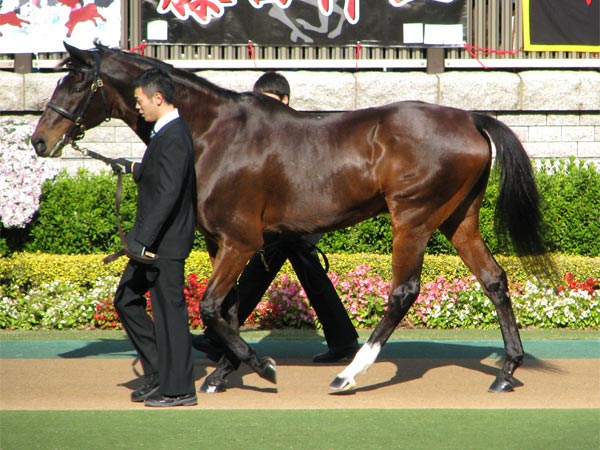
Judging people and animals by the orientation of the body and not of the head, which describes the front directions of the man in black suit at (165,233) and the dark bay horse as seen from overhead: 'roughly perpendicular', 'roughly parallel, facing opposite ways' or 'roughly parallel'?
roughly parallel

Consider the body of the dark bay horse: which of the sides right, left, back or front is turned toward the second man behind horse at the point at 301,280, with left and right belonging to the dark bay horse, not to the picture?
right

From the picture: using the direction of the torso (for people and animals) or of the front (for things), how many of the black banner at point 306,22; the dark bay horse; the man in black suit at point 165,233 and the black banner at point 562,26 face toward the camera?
2

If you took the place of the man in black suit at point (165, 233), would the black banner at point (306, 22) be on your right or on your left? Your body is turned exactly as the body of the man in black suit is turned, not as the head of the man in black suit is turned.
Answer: on your right

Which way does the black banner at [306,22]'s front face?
toward the camera

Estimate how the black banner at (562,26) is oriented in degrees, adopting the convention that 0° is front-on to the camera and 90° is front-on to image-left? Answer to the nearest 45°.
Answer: approximately 0°

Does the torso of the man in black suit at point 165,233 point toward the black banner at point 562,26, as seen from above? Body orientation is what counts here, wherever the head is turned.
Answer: no

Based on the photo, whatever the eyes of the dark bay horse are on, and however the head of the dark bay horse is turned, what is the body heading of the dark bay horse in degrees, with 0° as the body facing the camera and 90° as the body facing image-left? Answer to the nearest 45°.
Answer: approximately 90°

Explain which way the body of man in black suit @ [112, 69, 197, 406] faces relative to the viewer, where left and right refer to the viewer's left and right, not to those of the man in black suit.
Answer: facing to the left of the viewer

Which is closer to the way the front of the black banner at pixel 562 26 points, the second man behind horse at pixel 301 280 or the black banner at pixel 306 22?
the second man behind horse

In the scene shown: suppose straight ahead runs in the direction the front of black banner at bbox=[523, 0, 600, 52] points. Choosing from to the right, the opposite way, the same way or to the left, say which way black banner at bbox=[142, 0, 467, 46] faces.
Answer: the same way

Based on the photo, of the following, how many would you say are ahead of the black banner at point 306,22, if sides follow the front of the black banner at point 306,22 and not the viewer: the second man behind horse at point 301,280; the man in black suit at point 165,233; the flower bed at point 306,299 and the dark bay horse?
4

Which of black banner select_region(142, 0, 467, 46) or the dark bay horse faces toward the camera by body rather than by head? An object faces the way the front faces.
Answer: the black banner

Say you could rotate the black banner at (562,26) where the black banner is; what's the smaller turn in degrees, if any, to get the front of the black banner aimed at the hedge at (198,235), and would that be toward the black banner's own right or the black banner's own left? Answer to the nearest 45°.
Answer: approximately 45° to the black banner's own right

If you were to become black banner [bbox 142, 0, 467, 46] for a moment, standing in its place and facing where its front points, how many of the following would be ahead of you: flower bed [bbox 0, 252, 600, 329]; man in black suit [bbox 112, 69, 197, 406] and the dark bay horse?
3

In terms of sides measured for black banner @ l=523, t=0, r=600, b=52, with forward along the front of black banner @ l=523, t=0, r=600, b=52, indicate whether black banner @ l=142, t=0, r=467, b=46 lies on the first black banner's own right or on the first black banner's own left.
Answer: on the first black banner's own right

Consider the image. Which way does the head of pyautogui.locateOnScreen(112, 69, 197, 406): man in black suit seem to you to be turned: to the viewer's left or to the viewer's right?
to the viewer's left

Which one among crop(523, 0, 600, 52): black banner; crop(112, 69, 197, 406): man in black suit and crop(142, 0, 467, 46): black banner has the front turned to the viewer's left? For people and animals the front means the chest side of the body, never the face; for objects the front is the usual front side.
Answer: the man in black suit

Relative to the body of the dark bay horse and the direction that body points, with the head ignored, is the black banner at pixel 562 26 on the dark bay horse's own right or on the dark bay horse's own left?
on the dark bay horse's own right

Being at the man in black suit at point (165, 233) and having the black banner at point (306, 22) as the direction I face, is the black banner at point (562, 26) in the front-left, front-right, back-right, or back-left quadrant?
front-right

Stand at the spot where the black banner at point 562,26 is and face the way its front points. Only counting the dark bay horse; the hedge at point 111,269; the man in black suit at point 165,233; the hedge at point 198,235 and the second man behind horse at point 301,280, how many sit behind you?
0
